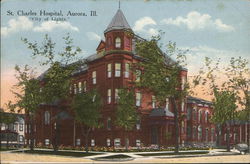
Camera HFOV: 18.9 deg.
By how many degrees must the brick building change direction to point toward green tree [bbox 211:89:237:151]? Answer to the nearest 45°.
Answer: approximately 45° to its left

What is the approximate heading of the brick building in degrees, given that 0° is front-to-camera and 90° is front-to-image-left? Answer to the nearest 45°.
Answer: approximately 315°
